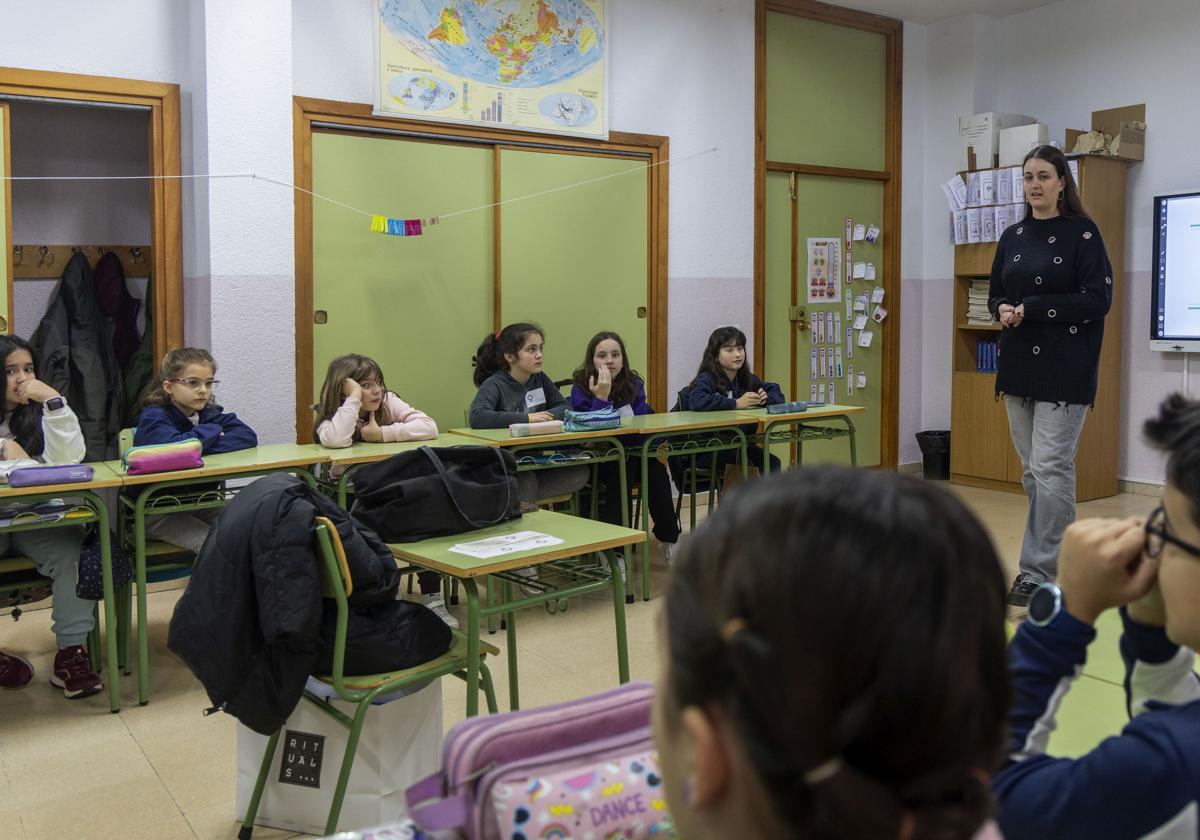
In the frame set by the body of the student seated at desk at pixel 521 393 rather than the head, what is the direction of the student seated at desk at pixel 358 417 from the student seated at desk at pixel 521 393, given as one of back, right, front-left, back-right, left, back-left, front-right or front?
right

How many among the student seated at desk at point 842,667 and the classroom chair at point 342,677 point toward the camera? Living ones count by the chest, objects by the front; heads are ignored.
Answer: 0

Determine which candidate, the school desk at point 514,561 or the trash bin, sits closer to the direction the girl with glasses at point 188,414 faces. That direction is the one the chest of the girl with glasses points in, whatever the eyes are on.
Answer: the school desk

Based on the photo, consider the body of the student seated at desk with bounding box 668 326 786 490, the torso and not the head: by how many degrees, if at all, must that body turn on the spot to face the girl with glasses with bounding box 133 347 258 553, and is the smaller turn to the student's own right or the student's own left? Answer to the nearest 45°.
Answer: approximately 90° to the student's own right

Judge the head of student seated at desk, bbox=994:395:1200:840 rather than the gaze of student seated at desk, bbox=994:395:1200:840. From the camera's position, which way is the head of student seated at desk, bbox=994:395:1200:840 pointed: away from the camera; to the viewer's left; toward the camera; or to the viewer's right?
to the viewer's left

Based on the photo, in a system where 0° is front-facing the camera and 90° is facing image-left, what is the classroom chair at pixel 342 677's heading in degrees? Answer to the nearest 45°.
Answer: approximately 225°

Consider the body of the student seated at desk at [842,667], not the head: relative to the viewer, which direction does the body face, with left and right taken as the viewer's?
facing away from the viewer and to the left of the viewer

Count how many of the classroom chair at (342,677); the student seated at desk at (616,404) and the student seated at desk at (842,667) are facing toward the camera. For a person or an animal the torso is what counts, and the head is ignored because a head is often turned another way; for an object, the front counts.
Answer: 1

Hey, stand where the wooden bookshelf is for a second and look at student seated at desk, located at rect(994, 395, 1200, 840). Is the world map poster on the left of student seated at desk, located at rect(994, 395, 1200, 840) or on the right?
right

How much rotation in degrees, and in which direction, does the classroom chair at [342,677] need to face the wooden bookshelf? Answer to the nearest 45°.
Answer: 0° — it already faces it

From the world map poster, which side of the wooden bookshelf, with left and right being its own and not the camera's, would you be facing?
front

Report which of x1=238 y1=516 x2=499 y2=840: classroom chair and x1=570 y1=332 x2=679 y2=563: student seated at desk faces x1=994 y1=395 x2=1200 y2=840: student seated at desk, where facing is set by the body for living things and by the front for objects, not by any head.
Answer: x1=570 y1=332 x2=679 y2=563: student seated at desk
